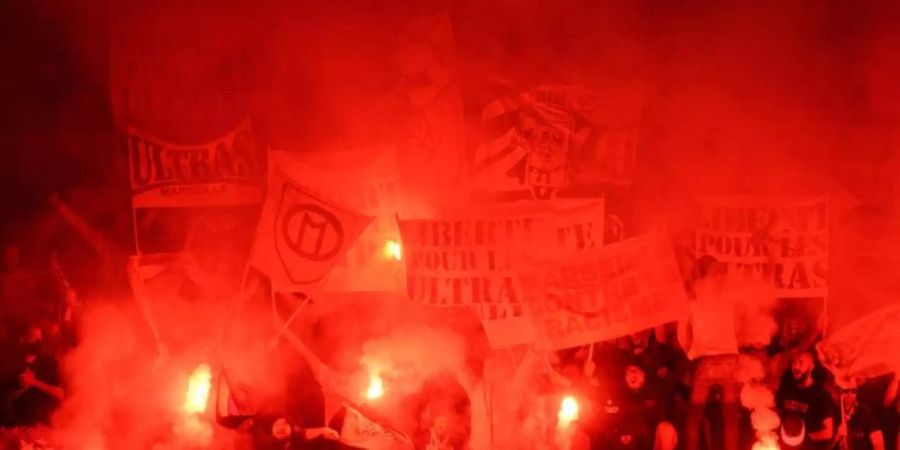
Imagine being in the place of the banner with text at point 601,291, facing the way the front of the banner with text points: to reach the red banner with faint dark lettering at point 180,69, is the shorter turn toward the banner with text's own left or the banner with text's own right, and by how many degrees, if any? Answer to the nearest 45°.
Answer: approximately 90° to the banner with text's own right

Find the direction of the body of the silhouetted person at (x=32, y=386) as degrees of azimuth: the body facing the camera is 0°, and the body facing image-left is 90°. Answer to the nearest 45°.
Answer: approximately 0°

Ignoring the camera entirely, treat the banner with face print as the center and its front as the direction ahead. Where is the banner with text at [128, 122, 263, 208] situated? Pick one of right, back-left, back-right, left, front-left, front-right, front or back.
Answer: right

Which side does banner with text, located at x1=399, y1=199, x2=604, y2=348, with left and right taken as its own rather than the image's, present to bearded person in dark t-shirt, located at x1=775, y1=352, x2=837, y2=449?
left

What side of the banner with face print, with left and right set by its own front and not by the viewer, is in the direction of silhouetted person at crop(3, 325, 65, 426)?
right

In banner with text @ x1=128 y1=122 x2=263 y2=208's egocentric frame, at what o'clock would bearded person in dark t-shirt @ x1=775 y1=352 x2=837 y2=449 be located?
The bearded person in dark t-shirt is roughly at 10 o'clock from the banner with text.

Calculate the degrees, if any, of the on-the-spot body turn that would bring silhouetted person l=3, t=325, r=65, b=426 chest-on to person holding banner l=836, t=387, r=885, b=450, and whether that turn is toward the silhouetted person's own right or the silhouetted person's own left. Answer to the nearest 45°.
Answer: approximately 45° to the silhouetted person's own left

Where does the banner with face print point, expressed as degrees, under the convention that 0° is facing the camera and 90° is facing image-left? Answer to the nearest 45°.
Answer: approximately 0°
